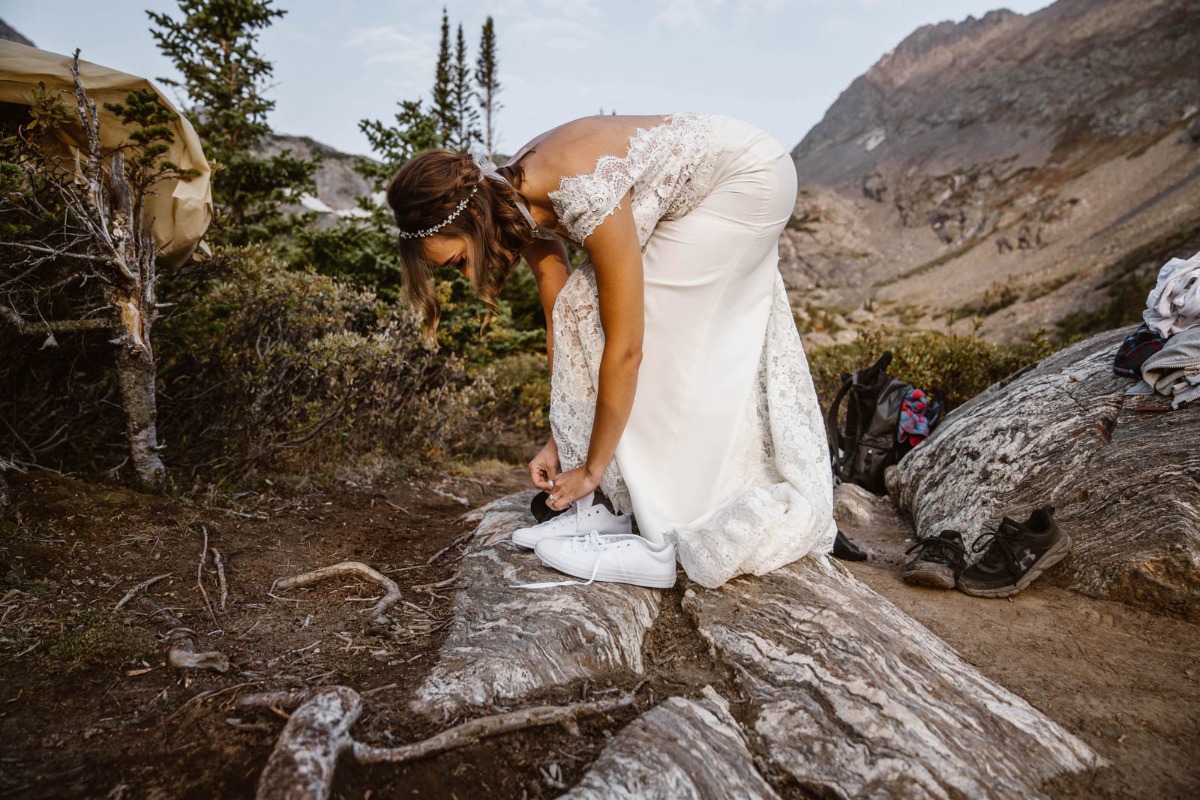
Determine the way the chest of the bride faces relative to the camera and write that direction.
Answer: to the viewer's left

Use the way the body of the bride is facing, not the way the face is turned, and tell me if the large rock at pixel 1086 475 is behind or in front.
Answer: behind

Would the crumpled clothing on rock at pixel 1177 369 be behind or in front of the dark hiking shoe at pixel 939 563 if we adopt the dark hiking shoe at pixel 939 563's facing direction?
behind

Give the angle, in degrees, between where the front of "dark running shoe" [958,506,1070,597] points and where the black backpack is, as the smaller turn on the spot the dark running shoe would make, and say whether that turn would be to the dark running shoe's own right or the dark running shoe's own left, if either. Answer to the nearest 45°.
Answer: approximately 90° to the dark running shoe's own right

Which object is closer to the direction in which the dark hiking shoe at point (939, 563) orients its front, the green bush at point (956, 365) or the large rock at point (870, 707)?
the large rock

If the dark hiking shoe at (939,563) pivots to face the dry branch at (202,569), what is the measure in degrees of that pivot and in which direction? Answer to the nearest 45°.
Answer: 0° — it already faces it

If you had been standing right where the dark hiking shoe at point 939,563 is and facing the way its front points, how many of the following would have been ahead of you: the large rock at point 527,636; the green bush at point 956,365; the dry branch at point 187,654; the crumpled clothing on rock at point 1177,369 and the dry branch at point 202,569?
3

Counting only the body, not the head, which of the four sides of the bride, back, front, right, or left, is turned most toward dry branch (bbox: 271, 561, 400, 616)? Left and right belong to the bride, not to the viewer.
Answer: front

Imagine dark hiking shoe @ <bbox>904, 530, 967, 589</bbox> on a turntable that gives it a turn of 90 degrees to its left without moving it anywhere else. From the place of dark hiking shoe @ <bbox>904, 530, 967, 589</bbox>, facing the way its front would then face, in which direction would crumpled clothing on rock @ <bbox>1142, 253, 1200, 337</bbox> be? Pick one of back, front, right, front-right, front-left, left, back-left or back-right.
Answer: left

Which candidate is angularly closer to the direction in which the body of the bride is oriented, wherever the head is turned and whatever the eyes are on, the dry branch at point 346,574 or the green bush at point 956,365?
the dry branch

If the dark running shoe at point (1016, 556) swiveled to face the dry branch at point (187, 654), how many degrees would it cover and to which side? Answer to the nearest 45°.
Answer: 0° — it already faces it

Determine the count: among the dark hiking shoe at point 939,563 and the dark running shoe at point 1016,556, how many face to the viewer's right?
0

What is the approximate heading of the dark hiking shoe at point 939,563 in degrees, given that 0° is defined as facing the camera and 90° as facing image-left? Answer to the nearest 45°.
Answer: approximately 45°

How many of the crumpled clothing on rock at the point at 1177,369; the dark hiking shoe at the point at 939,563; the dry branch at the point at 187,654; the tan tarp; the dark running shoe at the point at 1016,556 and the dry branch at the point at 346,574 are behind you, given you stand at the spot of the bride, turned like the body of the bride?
3

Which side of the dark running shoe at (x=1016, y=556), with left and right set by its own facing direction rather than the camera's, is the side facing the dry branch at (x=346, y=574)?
front
